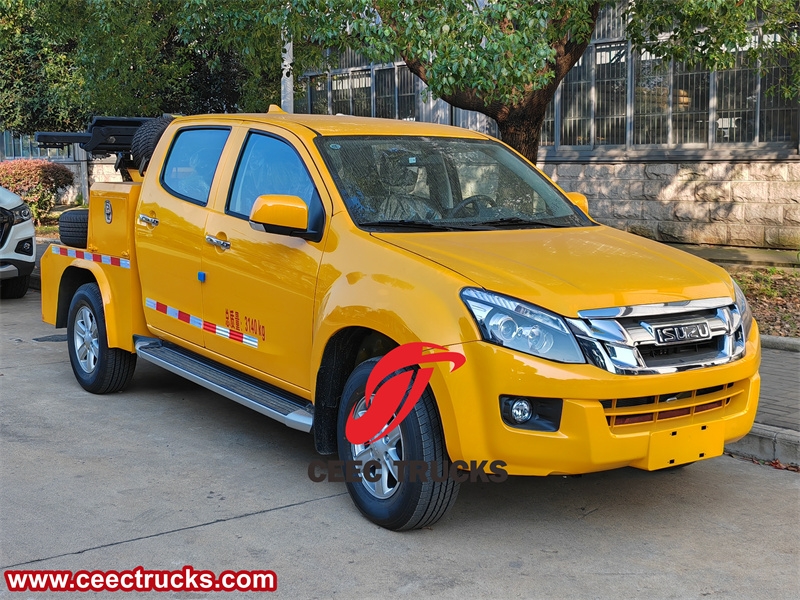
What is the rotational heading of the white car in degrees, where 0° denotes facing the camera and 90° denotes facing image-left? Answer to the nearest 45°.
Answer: approximately 315°

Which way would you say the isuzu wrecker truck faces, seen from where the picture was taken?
facing the viewer and to the right of the viewer

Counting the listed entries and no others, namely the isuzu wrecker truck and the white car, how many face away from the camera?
0

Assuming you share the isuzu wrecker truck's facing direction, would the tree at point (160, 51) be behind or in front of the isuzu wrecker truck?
behind

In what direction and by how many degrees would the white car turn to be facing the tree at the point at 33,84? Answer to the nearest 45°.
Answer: approximately 135° to its left
